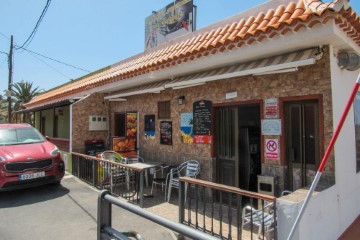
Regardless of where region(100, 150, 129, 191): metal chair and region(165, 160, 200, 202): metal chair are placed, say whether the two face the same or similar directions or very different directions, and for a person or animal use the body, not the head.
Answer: very different directions

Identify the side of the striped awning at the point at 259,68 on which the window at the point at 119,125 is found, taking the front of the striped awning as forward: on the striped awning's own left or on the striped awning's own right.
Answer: on the striped awning's own right

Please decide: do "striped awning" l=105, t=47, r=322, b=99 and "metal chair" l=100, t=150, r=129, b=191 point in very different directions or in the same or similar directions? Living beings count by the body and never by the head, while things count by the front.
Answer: very different directions

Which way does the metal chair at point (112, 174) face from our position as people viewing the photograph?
facing away from the viewer and to the right of the viewer

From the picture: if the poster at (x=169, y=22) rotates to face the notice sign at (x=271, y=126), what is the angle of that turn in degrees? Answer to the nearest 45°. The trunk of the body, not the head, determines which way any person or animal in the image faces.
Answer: approximately 45° to its left
